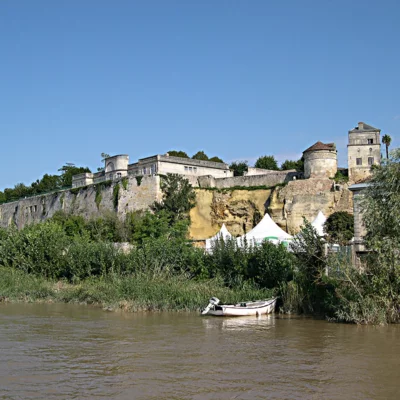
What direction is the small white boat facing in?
to the viewer's right

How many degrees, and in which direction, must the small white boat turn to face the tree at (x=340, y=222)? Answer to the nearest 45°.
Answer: approximately 90° to its left

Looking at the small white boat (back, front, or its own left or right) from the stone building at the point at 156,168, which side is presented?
left

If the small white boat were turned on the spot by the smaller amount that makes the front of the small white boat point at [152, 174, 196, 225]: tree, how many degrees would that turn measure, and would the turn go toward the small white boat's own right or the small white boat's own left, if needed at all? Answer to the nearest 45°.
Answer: approximately 90° to the small white boat's own left

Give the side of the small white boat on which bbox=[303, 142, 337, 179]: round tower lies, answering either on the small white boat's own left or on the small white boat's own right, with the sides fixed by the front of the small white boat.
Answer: on the small white boat's own left

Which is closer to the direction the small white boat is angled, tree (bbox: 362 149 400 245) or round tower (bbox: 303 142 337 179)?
the tree
